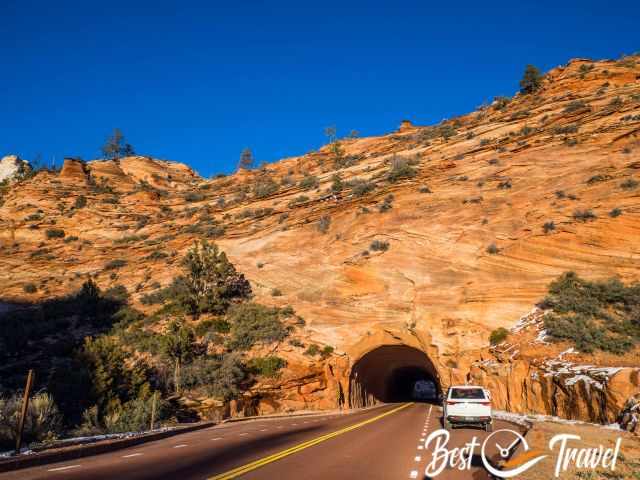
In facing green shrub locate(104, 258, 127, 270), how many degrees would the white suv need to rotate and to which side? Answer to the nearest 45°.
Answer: approximately 45° to its left

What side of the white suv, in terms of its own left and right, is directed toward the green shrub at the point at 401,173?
front

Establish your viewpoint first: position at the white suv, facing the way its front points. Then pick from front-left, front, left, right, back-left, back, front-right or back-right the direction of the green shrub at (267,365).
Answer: front-left

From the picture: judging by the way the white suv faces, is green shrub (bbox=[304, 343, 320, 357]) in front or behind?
in front

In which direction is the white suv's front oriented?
away from the camera

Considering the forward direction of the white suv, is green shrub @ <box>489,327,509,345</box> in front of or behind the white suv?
in front

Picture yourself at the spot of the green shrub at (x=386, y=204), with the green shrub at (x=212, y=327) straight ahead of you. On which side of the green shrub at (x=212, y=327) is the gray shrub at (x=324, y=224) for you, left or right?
right

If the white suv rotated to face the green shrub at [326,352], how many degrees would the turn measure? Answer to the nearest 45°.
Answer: approximately 45° to its left

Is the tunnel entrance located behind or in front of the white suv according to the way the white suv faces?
in front

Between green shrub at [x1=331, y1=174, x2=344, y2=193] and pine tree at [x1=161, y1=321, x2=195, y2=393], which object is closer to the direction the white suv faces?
the green shrub

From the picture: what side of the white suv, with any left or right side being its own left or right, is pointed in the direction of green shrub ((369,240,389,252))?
front
